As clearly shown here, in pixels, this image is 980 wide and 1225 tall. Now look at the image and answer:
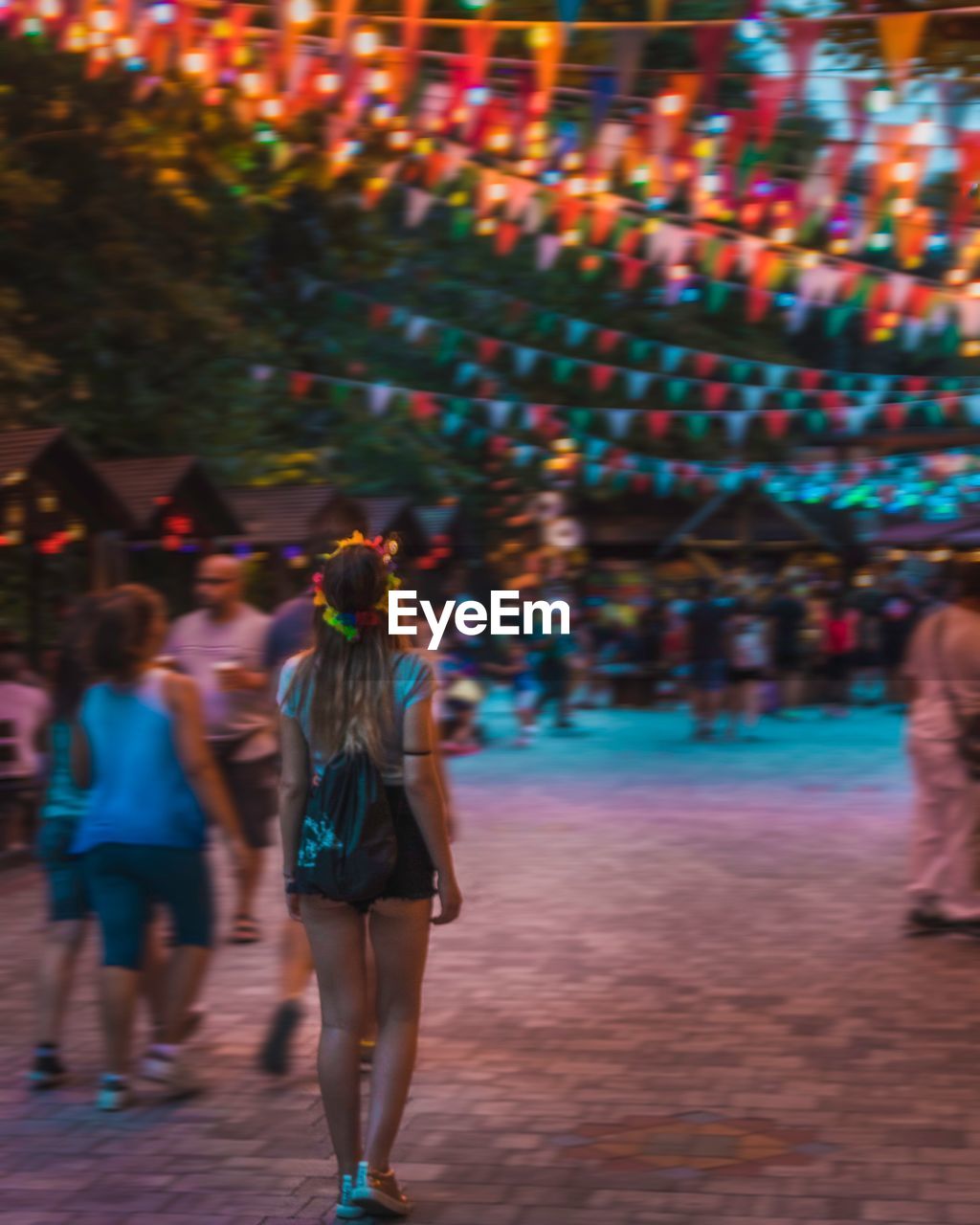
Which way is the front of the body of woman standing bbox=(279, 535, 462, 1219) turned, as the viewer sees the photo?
away from the camera

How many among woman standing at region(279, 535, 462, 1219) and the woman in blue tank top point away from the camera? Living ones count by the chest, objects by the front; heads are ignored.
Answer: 2

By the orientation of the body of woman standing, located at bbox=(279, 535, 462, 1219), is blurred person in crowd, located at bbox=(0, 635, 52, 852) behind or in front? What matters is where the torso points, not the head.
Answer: in front

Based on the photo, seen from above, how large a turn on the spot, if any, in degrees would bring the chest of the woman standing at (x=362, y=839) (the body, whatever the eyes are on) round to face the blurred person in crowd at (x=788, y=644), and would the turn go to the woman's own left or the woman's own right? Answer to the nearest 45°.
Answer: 0° — they already face them

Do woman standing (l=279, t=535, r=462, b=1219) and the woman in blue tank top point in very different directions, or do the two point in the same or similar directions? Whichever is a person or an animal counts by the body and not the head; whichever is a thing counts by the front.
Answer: same or similar directions

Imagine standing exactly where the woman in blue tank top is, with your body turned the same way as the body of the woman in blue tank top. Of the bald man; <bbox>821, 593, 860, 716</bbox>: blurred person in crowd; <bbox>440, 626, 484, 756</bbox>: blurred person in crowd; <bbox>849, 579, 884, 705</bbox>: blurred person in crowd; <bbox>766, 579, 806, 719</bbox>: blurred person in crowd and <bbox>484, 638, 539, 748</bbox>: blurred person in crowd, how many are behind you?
0

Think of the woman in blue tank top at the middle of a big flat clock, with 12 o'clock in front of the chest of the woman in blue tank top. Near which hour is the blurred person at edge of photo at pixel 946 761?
The blurred person at edge of photo is roughly at 2 o'clock from the woman in blue tank top.

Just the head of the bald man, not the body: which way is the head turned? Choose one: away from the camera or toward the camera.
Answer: toward the camera

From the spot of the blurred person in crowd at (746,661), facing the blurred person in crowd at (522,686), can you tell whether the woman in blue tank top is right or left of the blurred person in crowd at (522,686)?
left

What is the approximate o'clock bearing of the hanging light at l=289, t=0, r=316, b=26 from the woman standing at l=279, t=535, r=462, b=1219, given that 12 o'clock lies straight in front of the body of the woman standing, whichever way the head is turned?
The hanging light is roughly at 12 o'clock from the woman standing.

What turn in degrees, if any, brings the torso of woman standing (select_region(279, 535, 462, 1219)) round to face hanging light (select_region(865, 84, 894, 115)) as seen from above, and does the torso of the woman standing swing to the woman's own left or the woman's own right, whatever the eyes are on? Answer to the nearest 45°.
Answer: approximately 45° to the woman's own right

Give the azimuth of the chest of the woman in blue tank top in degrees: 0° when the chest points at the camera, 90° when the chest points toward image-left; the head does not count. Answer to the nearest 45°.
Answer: approximately 180°

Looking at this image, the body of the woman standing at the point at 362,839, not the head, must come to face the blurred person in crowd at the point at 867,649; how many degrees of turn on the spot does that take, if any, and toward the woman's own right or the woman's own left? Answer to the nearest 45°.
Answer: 0° — they already face them

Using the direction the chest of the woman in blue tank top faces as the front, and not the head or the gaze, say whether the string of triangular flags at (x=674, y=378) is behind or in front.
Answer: in front

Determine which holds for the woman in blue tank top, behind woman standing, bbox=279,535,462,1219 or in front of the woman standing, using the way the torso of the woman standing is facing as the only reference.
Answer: in front

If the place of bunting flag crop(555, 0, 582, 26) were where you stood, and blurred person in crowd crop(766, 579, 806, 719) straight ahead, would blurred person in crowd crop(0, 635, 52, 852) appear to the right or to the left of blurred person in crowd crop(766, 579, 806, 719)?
left

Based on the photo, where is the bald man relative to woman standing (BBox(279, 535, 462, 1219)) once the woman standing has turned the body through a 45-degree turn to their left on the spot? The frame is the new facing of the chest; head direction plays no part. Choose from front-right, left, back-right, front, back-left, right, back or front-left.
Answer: front-right
